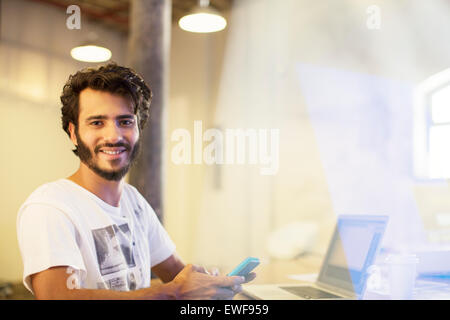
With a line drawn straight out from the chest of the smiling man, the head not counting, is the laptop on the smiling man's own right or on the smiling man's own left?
on the smiling man's own left

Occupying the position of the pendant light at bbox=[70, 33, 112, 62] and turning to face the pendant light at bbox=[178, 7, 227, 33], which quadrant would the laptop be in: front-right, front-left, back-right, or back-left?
front-right

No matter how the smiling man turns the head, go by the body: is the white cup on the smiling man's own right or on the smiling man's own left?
on the smiling man's own left

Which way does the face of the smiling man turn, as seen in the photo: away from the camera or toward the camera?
toward the camera

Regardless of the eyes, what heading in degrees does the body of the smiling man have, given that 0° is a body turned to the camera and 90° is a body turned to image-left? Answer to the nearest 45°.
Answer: approximately 315°

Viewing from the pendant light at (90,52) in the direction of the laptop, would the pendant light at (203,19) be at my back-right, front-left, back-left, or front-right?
front-left
